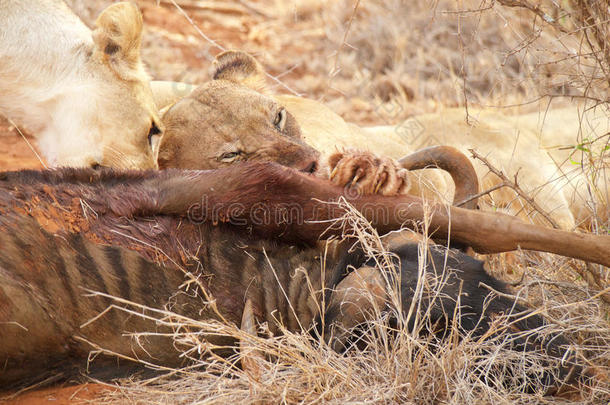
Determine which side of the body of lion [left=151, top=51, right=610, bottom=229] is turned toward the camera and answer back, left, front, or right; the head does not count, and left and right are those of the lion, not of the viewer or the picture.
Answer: left

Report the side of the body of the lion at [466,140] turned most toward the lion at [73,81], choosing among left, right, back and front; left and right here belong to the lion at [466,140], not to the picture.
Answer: front

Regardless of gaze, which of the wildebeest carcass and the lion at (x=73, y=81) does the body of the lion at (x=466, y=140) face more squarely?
the lion

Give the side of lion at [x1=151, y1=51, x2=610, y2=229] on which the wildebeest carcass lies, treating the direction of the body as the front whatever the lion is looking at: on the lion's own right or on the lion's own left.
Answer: on the lion's own left
